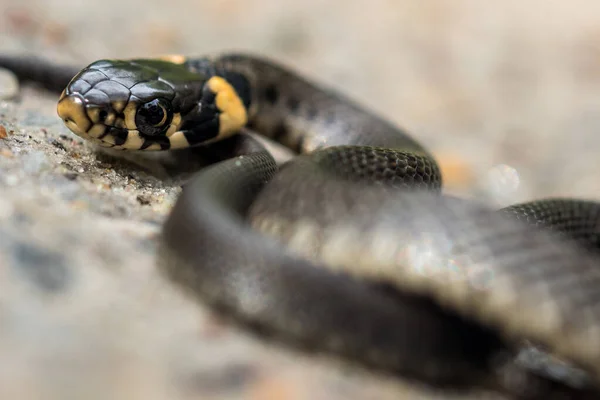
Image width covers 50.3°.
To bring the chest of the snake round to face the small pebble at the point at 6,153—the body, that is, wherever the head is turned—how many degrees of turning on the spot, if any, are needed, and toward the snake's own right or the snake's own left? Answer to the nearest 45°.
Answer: approximately 45° to the snake's own right

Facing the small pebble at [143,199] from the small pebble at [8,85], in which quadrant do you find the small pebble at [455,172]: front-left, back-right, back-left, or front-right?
front-left

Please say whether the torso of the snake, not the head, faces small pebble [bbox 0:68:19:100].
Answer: no

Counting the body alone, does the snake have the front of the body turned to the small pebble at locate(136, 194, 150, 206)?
no

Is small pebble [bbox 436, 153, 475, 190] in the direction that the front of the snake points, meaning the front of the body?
no

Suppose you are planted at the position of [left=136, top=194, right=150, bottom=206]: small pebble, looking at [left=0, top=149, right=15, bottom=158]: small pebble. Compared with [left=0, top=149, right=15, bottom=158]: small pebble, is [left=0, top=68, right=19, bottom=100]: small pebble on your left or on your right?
right

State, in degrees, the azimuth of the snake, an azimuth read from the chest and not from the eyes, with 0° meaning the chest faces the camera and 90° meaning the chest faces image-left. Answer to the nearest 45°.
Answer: approximately 45°
